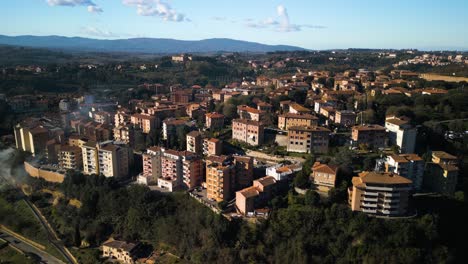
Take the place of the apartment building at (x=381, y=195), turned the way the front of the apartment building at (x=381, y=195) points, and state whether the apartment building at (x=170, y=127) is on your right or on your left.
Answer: on your right

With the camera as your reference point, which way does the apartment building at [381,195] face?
facing the viewer

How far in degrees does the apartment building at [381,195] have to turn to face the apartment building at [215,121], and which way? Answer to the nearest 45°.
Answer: approximately 135° to its right

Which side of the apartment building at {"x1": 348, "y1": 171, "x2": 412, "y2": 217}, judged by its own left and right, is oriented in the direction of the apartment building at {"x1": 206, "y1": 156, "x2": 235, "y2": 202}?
right

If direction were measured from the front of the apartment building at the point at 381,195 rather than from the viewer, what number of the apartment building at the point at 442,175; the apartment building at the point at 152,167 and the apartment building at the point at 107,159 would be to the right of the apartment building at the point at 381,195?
2

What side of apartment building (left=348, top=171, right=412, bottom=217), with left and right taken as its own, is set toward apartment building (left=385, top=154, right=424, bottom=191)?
back

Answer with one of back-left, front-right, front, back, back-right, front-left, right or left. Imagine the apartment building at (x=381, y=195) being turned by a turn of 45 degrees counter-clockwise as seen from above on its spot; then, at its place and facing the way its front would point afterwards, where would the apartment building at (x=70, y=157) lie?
back-right

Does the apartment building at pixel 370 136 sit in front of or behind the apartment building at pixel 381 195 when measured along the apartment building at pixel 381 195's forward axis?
behind

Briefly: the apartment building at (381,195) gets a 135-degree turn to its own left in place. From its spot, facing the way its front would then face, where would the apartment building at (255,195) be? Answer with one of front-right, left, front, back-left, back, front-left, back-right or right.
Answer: back-left

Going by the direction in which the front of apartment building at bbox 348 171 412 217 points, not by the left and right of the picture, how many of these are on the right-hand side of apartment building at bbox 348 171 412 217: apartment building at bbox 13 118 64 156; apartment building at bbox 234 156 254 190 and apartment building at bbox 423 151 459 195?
2

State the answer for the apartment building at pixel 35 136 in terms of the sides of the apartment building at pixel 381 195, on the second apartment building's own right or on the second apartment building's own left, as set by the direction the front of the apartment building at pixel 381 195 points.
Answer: on the second apartment building's own right

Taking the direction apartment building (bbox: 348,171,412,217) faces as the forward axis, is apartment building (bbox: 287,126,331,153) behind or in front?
behind

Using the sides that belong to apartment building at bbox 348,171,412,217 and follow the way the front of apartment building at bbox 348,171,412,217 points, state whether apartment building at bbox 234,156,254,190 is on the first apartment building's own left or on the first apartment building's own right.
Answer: on the first apartment building's own right

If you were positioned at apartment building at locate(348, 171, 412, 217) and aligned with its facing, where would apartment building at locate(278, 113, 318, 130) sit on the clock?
apartment building at locate(278, 113, 318, 130) is roughly at 5 o'clock from apartment building at locate(348, 171, 412, 217).

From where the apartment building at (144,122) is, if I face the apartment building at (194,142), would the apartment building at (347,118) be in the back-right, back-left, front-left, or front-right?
front-left

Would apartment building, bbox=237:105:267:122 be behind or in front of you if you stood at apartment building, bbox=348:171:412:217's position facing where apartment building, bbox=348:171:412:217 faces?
behind

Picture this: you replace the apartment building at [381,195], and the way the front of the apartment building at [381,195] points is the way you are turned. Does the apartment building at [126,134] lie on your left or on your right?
on your right

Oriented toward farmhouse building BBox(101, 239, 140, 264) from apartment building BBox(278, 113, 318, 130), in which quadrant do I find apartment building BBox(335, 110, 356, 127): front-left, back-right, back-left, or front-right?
back-left

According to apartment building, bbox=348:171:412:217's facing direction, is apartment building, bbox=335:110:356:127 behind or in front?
behind
